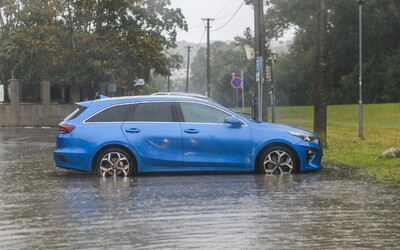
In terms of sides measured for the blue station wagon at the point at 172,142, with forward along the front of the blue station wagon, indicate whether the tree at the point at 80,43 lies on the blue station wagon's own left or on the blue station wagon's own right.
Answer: on the blue station wagon's own left

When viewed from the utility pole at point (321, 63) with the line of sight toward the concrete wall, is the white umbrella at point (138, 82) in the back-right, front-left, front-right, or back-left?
front-right

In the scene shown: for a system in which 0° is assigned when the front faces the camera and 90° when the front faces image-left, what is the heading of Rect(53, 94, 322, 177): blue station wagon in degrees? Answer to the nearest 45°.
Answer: approximately 270°

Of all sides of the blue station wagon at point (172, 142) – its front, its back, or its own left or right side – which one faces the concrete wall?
left

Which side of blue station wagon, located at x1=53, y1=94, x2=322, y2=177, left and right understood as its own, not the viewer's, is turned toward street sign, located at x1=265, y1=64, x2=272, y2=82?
left

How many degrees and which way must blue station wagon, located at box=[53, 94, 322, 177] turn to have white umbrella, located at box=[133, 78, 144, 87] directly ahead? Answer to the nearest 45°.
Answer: approximately 90° to its left
